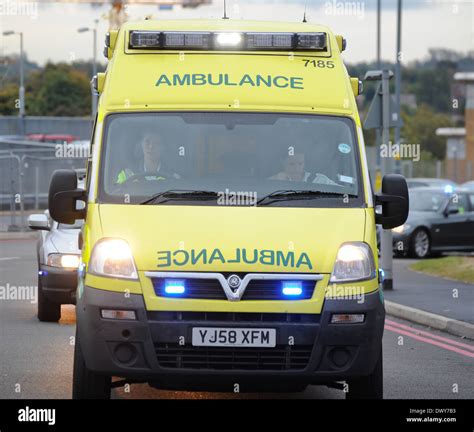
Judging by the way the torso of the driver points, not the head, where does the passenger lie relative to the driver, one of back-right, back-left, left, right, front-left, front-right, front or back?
left

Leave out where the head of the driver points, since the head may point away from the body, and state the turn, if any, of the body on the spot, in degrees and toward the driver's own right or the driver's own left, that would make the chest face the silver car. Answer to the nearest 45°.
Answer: approximately 180°

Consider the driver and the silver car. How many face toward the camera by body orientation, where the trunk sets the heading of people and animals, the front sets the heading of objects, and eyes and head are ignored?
2

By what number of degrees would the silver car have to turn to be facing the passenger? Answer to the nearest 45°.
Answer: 0° — it already faces them

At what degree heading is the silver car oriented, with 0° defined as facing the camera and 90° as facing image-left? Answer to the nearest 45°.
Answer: approximately 0°

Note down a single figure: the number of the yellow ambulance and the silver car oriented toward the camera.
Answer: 2

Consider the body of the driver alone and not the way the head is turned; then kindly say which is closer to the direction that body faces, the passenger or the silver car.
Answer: the passenger

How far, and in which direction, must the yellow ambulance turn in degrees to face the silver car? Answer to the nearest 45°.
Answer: approximately 180°
